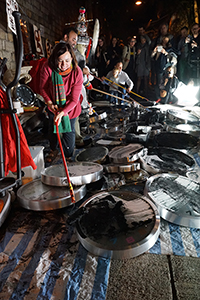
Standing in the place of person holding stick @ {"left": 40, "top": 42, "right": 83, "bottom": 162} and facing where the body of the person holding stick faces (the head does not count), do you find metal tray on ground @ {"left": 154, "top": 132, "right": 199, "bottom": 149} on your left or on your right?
on your left

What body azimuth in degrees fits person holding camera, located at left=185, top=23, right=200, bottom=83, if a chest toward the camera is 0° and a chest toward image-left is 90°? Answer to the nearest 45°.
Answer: approximately 45°

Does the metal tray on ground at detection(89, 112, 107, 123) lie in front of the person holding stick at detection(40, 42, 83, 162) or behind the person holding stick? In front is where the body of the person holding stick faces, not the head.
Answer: behind

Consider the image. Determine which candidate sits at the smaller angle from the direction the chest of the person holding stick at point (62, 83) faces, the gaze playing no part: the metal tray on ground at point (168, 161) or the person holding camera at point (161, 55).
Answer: the metal tray on ground

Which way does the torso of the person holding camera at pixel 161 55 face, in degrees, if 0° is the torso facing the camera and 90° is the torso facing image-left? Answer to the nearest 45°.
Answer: approximately 45°

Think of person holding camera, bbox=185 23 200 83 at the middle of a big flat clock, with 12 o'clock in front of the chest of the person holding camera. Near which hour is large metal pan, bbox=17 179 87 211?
The large metal pan is roughly at 11 o'clock from the person holding camera.

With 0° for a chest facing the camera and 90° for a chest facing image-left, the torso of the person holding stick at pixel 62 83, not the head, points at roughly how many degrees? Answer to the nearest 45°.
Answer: approximately 0°
